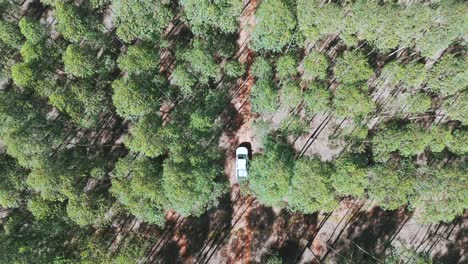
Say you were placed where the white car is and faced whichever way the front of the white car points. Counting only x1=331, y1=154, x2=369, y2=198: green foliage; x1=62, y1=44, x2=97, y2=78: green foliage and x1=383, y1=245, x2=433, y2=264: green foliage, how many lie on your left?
1

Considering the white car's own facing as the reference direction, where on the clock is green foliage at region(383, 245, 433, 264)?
The green foliage is roughly at 3 o'clock from the white car.

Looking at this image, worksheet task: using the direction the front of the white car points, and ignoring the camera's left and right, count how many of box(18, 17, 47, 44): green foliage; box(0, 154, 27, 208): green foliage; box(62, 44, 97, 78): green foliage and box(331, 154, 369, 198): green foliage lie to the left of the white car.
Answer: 3

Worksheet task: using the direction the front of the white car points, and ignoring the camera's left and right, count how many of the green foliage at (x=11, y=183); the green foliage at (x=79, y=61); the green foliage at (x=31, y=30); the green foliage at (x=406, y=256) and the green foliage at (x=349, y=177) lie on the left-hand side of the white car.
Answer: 3

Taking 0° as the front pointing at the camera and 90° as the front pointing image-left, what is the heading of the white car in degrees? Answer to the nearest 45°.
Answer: approximately 180°
